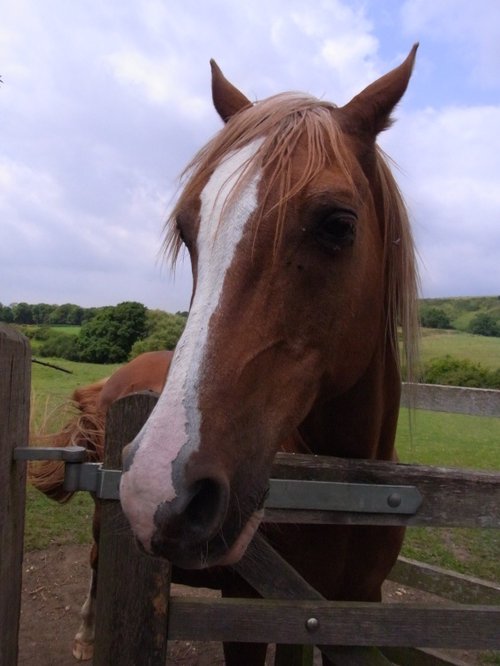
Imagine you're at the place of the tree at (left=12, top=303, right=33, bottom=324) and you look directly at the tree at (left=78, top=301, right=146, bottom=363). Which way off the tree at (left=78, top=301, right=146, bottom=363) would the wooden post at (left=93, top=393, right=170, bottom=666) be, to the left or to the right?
right

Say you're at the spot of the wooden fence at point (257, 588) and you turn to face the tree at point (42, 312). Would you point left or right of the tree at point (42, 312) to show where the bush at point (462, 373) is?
right
